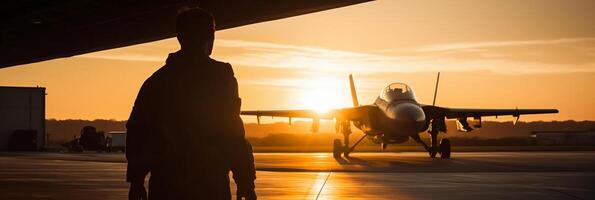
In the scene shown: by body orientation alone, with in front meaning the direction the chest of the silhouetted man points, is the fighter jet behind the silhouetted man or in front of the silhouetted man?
in front

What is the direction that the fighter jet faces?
toward the camera

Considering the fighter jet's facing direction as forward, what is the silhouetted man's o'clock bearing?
The silhouetted man is roughly at 12 o'clock from the fighter jet.

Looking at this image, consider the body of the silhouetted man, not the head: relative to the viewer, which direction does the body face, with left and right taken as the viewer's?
facing away from the viewer and to the right of the viewer

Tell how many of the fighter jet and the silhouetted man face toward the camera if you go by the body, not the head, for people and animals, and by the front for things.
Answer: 1
